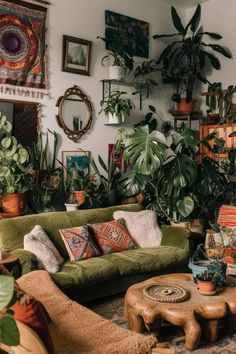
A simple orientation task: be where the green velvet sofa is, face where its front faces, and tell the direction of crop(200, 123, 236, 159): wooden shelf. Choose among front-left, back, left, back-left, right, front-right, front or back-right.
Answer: left

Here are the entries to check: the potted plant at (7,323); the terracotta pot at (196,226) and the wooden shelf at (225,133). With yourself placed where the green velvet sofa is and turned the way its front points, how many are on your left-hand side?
2

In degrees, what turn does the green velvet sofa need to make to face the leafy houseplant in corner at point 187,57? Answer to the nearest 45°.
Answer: approximately 90° to its left

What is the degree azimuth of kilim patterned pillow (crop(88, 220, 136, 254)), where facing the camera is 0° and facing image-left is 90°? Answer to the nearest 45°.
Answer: approximately 315°

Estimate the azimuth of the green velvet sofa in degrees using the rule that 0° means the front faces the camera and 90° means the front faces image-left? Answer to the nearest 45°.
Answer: approximately 315°

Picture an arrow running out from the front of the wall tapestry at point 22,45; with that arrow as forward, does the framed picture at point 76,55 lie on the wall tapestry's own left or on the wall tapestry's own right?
on the wall tapestry's own left

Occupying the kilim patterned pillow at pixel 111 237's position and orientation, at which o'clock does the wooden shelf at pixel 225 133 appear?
The wooden shelf is roughly at 9 o'clock from the kilim patterned pillow.

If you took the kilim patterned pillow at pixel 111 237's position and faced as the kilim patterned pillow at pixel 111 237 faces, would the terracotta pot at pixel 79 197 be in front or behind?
behind

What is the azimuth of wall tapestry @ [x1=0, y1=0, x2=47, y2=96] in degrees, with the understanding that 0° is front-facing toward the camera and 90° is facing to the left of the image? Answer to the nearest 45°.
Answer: approximately 315°
